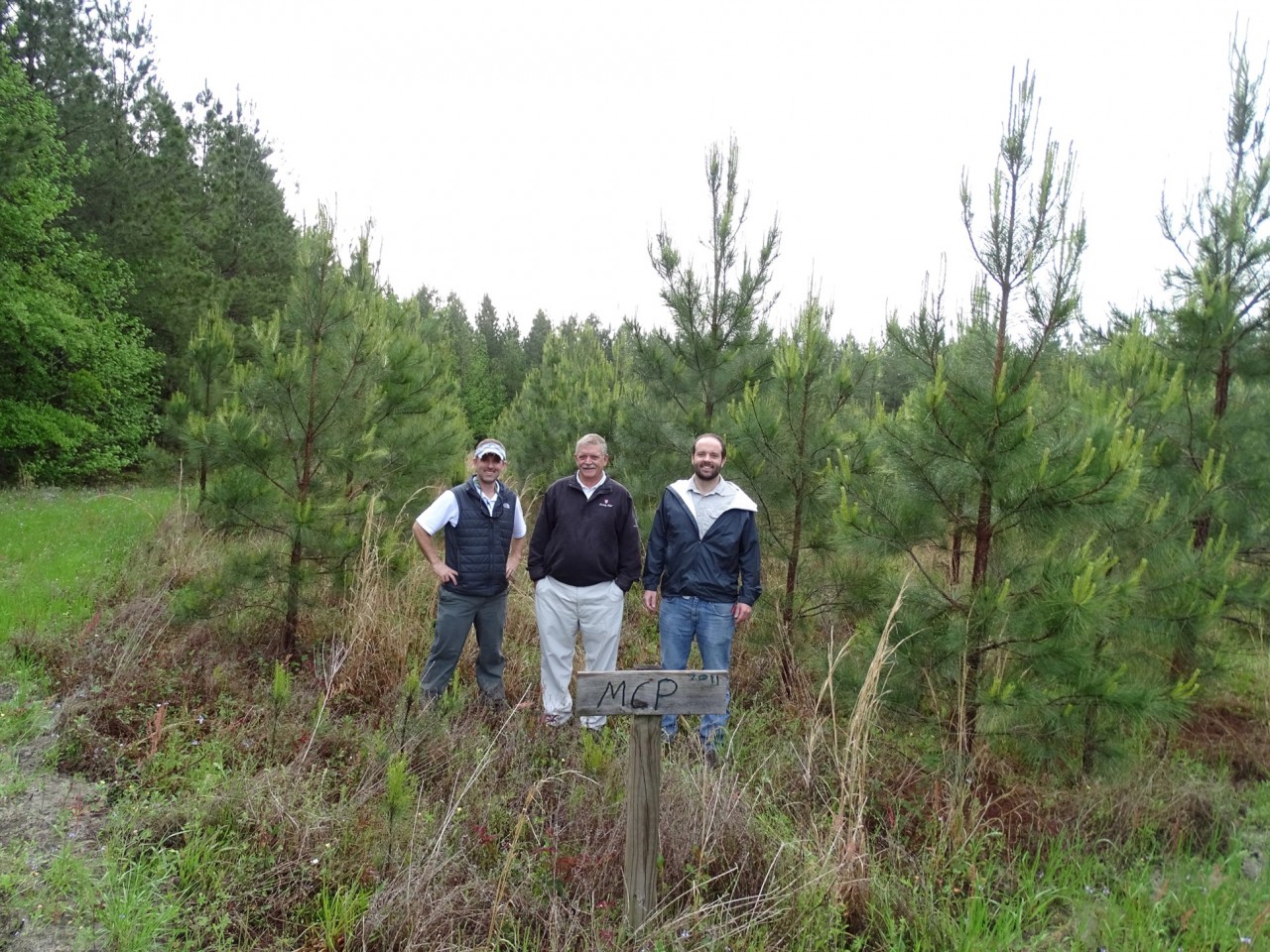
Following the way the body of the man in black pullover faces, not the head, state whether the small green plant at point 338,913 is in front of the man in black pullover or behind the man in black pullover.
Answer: in front

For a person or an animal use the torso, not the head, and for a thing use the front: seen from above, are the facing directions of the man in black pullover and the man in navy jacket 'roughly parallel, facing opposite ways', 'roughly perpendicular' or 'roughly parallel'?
roughly parallel

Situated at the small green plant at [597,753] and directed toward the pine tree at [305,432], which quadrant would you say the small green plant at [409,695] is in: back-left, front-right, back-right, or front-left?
front-left

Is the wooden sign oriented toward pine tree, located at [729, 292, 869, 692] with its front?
no

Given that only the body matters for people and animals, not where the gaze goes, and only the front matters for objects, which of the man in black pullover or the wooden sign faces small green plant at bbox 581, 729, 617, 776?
the man in black pullover

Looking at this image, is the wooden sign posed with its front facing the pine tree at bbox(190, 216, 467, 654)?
no

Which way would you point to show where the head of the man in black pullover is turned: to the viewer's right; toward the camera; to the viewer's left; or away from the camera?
toward the camera

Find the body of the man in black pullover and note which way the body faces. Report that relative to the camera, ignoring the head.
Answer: toward the camera

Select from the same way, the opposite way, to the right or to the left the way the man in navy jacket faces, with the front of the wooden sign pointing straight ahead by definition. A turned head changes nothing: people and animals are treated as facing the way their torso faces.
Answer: the same way

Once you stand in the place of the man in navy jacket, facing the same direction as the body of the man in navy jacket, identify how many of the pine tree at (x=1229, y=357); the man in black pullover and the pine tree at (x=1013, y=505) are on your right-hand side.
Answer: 1

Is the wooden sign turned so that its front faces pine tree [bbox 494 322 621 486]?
no

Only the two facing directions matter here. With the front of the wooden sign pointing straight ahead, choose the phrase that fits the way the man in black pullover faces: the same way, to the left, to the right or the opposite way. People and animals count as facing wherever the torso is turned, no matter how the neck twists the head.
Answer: the same way

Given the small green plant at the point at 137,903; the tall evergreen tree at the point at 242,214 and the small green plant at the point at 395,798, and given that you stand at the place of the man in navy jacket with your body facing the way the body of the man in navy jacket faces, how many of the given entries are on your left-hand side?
0

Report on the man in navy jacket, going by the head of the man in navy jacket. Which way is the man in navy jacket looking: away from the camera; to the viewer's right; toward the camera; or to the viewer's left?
toward the camera

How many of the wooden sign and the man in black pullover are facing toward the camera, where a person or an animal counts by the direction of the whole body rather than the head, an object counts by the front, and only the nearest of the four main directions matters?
2

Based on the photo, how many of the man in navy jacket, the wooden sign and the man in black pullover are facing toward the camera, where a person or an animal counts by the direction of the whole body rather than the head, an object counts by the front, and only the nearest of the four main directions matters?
3

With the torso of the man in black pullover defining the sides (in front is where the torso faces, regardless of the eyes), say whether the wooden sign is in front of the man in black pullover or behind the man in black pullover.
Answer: in front

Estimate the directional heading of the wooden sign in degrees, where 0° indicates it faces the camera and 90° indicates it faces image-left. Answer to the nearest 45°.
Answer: approximately 0°

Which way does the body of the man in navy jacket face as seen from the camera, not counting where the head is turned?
toward the camera

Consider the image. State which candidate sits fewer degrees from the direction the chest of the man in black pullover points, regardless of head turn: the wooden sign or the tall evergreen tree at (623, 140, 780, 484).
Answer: the wooden sign
